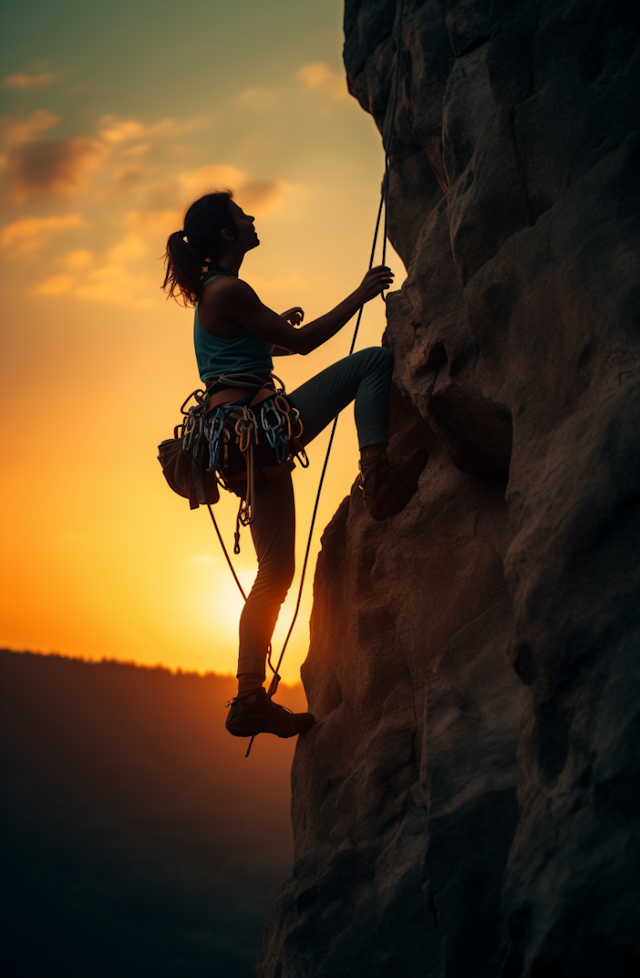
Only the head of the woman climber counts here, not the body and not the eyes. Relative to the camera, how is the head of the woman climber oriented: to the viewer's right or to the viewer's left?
to the viewer's right

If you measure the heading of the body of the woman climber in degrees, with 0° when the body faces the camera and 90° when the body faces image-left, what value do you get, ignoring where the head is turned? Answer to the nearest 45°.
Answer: approximately 270°
